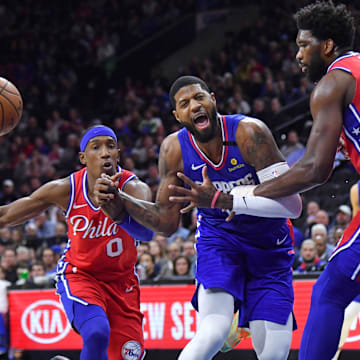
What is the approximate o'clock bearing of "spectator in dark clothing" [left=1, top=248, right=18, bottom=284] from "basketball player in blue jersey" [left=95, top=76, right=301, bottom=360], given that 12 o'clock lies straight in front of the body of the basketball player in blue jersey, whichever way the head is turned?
The spectator in dark clothing is roughly at 5 o'clock from the basketball player in blue jersey.

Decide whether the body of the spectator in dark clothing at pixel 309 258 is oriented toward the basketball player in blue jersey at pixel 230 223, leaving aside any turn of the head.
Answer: yes

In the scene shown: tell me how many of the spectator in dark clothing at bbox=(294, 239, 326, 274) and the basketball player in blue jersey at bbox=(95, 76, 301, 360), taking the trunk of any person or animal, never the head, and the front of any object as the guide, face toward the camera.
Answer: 2

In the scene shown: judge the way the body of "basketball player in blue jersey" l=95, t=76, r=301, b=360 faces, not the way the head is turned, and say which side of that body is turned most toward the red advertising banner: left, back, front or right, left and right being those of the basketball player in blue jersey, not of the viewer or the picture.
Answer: back

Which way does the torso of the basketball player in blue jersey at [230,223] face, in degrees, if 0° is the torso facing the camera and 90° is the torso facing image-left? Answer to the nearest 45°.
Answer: approximately 0°

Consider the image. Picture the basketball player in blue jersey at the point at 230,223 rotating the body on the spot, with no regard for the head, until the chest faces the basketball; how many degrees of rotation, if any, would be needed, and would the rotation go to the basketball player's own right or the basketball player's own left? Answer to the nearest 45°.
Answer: approximately 135° to the basketball player's own right
